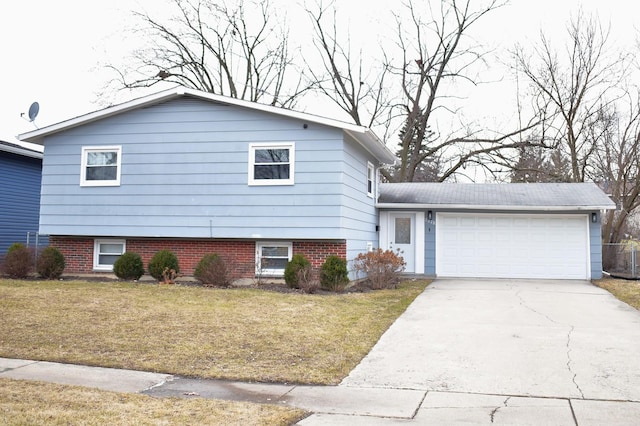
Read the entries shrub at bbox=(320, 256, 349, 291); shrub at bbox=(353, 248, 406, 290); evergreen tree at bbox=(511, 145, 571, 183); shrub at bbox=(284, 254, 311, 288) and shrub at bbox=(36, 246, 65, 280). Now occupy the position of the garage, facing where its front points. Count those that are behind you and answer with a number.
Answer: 1

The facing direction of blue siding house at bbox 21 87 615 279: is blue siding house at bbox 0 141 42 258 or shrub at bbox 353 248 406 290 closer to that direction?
the shrub

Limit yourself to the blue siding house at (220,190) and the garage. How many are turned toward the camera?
2

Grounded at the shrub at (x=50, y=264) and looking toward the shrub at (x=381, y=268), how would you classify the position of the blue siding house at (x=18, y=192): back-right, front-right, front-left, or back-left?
back-left

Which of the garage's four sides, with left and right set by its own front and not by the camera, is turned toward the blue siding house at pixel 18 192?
right

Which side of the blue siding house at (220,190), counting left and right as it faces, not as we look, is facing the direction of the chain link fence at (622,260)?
left

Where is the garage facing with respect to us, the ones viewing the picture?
facing the viewer

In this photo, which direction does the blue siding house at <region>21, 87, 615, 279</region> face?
toward the camera

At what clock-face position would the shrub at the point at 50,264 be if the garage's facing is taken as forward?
The shrub is roughly at 2 o'clock from the garage.

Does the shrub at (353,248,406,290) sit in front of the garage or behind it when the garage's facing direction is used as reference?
in front

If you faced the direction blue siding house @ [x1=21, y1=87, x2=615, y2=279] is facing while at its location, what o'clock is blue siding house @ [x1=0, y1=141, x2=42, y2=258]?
blue siding house @ [x1=0, y1=141, x2=42, y2=258] is roughly at 4 o'clock from blue siding house @ [x1=21, y1=87, x2=615, y2=279].

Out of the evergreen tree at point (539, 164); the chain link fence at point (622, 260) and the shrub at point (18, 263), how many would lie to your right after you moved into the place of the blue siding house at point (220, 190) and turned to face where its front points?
1

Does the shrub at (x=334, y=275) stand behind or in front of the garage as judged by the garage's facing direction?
in front

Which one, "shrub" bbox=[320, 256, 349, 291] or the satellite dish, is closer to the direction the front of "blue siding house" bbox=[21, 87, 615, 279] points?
the shrub
